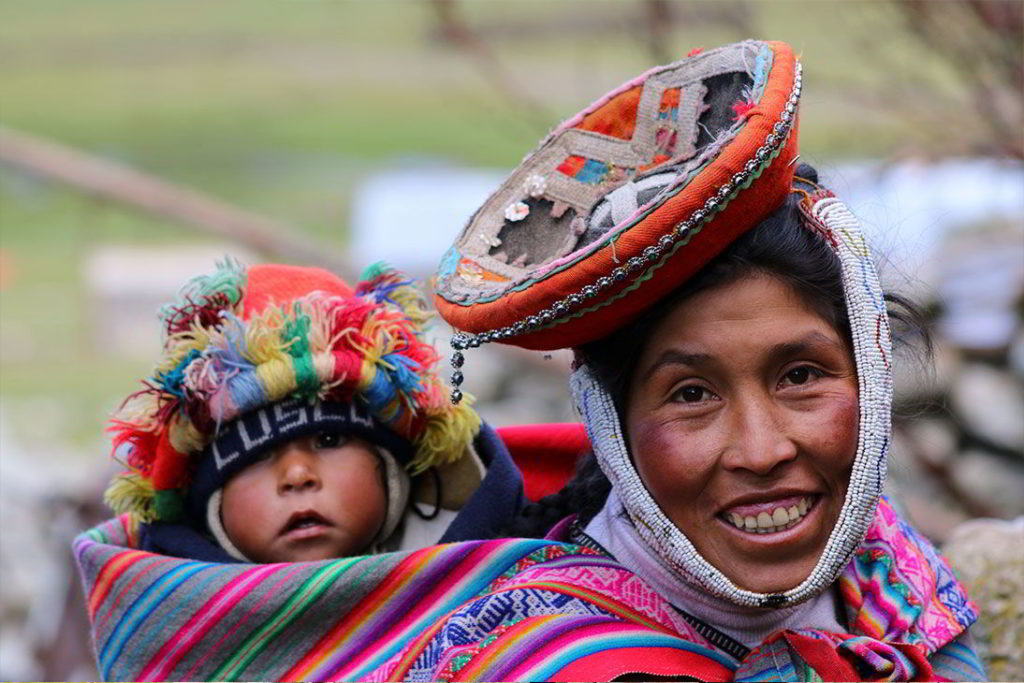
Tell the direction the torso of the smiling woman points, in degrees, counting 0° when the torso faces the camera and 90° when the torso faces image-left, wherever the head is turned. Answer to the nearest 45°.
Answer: approximately 0°

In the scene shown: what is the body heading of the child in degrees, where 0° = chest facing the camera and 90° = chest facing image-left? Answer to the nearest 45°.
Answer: approximately 0°
